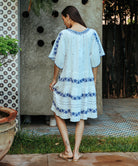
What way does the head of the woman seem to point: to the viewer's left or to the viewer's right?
to the viewer's left

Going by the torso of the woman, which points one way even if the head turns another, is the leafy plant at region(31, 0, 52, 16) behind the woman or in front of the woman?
in front

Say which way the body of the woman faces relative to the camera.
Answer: away from the camera

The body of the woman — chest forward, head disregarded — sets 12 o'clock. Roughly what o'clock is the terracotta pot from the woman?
The terracotta pot is roughly at 8 o'clock from the woman.

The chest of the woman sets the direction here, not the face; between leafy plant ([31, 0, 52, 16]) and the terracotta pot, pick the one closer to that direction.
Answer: the leafy plant
